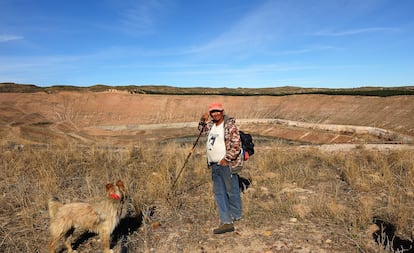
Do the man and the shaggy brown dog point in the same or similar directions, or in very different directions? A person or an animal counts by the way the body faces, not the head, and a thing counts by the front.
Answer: very different directions

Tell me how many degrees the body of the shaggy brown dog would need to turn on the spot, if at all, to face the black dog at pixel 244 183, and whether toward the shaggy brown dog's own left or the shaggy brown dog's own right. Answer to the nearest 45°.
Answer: approximately 45° to the shaggy brown dog's own left

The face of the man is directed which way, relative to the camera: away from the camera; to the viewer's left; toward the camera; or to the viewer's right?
toward the camera

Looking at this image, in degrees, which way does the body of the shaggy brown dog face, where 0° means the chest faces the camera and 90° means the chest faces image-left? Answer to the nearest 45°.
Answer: approximately 270°

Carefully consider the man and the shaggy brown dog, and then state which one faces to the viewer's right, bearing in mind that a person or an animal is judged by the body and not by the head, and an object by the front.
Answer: the shaggy brown dog

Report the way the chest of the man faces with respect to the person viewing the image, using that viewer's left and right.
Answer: facing the viewer and to the left of the viewer

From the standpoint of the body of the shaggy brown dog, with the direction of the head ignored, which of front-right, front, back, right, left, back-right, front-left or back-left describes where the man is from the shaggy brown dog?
front

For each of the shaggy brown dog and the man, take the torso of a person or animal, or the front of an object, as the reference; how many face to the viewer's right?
1
